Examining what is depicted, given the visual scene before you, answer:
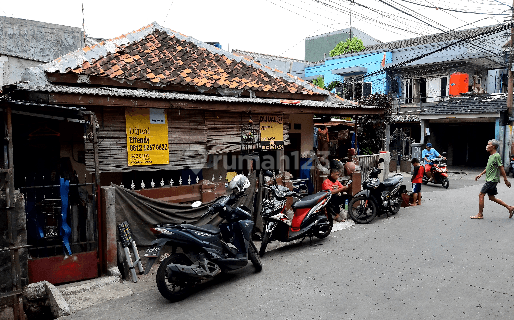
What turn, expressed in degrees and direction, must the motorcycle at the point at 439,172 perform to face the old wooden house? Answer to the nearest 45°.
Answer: approximately 90° to its right

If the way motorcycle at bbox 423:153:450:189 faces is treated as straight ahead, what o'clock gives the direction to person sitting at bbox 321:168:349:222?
The person sitting is roughly at 2 o'clock from the motorcycle.

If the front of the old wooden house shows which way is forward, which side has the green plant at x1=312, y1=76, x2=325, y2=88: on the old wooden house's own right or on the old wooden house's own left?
on the old wooden house's own left

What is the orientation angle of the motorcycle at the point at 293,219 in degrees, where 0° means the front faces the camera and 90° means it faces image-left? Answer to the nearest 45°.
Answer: approximately 45°

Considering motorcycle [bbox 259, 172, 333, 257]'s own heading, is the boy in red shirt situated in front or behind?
behind

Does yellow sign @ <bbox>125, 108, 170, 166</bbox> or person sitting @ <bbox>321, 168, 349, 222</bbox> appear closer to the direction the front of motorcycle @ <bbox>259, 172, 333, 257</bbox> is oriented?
the yellow sign

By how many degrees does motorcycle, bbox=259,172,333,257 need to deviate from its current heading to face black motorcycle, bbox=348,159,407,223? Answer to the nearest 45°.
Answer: approximately 180°

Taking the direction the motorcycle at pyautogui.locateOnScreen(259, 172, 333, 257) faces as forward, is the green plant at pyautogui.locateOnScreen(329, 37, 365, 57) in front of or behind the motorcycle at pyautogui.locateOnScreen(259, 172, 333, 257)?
behind

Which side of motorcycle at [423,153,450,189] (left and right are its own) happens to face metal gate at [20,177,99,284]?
right
